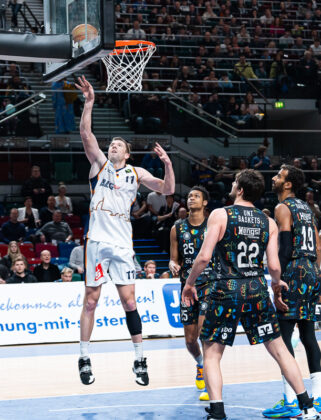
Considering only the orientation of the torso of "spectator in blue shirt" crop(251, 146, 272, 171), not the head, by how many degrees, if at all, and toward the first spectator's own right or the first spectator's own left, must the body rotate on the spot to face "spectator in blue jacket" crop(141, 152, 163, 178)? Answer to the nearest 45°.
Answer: approximately 45° to the first spectator's own right

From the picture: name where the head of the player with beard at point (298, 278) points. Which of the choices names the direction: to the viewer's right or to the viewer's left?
to the viewer's left

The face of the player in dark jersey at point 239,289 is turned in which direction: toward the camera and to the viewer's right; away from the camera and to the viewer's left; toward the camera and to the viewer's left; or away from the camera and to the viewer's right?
away from the camera and to the viewer's left

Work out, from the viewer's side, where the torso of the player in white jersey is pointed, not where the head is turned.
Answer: toward the camera

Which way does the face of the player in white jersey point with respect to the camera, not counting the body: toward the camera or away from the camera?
toward the camera

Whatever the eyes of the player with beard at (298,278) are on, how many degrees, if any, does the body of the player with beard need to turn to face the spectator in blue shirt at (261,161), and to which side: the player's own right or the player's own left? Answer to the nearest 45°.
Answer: approximately 45° to the player's own right

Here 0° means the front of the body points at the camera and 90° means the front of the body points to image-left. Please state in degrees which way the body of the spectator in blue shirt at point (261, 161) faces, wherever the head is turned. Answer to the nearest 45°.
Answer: approximately 0°

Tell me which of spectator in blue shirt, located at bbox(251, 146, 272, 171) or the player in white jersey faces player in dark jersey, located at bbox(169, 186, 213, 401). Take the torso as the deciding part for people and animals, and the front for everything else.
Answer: the spectator in blue shirt

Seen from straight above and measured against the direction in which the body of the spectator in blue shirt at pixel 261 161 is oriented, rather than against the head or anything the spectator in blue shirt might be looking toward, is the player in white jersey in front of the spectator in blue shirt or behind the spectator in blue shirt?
in front
